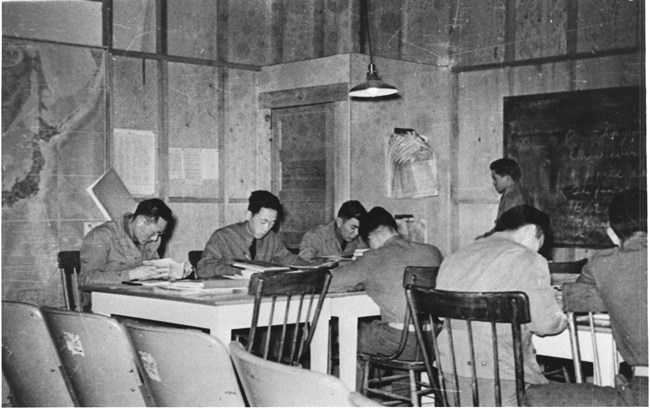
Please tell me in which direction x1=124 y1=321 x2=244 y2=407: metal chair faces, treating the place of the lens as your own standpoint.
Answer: facing away from the viewer and to the right of the viewer

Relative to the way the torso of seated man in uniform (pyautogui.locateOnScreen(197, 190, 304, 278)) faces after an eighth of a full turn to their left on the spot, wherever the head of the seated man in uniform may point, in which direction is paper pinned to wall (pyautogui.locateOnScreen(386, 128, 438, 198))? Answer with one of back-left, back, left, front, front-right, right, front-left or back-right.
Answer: front-left

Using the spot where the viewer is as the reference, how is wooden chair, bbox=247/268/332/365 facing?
facing away from the viewer and to the left of the viewer

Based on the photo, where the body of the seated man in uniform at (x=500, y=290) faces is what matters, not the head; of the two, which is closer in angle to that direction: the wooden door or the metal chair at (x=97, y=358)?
the wooden door

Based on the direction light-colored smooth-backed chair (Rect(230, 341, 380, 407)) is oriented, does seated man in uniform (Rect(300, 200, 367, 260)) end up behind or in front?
in front

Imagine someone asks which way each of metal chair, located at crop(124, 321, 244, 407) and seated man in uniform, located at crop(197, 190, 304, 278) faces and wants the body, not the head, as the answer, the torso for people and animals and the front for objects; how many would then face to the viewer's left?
0

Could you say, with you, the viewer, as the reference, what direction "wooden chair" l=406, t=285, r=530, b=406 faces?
facing away from the viewer and to the right of the viewer

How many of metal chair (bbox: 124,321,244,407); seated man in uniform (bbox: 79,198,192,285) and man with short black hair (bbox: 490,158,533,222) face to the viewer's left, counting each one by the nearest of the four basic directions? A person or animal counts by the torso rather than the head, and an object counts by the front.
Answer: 1

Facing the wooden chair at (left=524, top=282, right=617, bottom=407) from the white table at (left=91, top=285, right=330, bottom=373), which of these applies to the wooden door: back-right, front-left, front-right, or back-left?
back-left
